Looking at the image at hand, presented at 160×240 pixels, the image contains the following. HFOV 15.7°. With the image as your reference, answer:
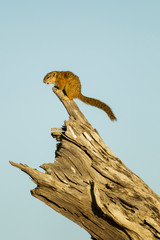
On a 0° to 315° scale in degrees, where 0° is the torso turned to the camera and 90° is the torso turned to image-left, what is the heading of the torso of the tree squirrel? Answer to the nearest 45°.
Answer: approximately 90°
